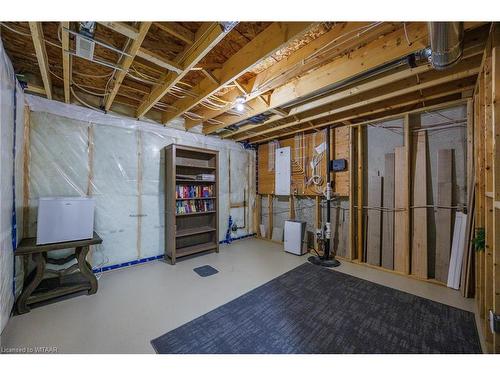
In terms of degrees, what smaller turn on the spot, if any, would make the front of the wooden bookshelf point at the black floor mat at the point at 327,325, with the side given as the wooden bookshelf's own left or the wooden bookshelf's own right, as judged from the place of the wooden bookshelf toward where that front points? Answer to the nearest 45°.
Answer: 0° — it already faces it

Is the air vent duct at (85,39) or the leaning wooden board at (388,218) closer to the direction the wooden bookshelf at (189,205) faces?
the leaning wooden board

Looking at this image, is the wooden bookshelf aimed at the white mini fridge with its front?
no

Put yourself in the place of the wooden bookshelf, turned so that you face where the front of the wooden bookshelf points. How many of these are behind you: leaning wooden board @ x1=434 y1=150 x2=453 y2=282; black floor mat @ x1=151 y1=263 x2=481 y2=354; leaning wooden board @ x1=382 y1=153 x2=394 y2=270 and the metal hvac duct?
0

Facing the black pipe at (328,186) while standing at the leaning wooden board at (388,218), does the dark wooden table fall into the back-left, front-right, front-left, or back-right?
front-left

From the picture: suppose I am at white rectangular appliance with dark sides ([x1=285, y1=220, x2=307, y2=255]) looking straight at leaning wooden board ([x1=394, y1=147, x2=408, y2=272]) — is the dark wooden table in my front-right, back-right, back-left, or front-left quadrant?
back-right

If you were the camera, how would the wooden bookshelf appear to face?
facing the viewer and to the right of the viewer

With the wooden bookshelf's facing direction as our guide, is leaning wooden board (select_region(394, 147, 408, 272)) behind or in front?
in front

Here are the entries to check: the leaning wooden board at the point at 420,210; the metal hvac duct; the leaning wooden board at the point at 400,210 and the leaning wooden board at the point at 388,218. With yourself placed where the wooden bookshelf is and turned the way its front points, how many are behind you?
0
